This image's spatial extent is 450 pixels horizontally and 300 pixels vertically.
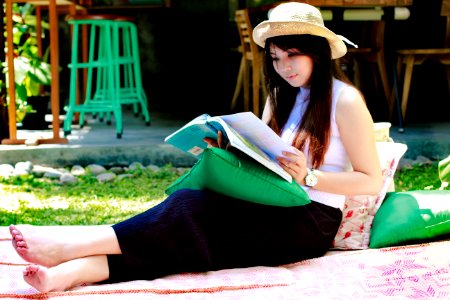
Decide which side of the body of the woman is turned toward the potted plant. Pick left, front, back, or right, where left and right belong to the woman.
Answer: right

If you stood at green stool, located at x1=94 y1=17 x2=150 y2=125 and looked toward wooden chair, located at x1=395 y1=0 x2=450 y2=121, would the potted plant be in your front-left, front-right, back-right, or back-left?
back-right

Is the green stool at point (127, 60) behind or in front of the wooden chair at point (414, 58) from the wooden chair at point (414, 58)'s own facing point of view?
in front

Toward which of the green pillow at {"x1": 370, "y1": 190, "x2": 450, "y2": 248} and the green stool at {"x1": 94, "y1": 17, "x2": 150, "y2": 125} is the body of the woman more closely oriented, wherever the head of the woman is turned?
the green stool

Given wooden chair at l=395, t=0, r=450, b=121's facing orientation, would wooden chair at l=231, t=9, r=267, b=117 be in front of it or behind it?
in front

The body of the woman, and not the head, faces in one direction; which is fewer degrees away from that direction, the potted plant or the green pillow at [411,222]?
the potted plant
